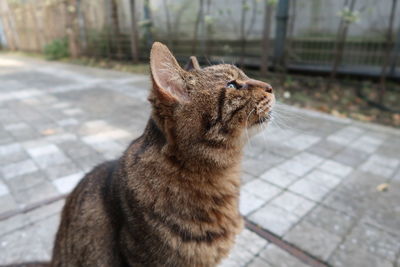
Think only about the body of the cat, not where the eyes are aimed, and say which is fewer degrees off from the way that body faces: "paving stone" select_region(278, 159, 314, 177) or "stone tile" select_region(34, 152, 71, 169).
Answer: the paving stone

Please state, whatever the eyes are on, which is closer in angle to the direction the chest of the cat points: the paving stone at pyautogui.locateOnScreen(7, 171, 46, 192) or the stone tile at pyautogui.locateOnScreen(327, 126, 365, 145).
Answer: the stone tile
